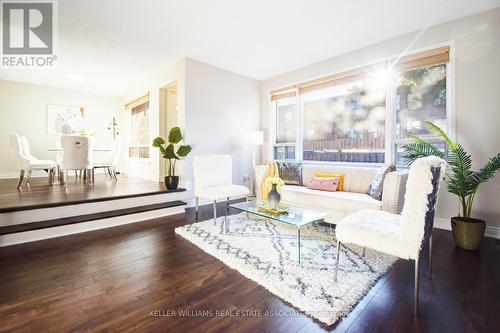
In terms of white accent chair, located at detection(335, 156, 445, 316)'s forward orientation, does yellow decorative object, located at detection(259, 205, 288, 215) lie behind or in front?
in front

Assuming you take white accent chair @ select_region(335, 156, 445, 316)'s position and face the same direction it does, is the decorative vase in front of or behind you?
in front

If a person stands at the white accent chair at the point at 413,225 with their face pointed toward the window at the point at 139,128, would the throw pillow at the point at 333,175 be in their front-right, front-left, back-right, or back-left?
front-right
